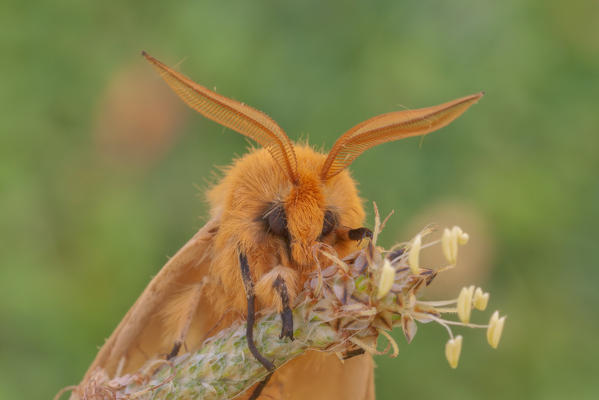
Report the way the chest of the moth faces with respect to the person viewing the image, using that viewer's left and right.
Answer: facing the viewer and to the right of the viewer
